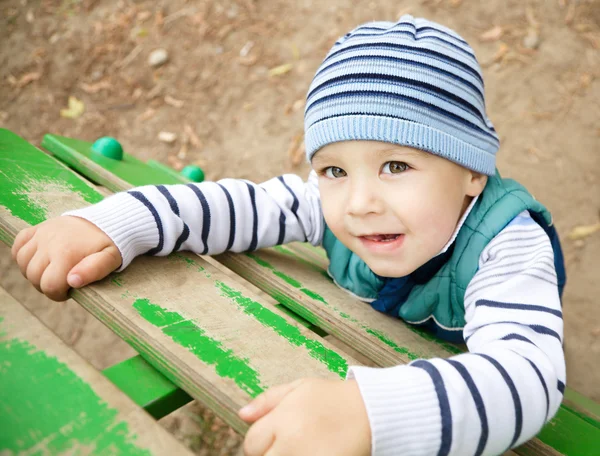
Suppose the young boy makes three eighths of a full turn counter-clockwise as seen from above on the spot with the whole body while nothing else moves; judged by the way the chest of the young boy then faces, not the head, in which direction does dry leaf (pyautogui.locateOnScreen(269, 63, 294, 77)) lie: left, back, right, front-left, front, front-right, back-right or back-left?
left

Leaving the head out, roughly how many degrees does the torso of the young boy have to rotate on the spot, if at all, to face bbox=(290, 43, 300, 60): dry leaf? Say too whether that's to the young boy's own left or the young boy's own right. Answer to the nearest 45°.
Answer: approximately 135° to the young boy's own right

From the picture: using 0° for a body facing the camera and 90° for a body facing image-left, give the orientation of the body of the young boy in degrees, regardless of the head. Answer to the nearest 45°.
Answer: approximately 45°

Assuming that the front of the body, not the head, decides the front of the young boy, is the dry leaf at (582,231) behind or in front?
behind

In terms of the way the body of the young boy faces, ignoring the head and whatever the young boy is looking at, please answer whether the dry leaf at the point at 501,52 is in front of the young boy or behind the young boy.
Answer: behind

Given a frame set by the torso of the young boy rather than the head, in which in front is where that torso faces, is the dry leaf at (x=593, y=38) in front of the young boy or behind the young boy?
behind

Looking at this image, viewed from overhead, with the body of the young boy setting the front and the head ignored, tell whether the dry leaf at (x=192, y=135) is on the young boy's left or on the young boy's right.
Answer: on the young boy's right

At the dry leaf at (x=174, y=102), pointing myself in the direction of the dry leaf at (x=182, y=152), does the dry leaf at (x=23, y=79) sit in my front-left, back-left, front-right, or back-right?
back-right
